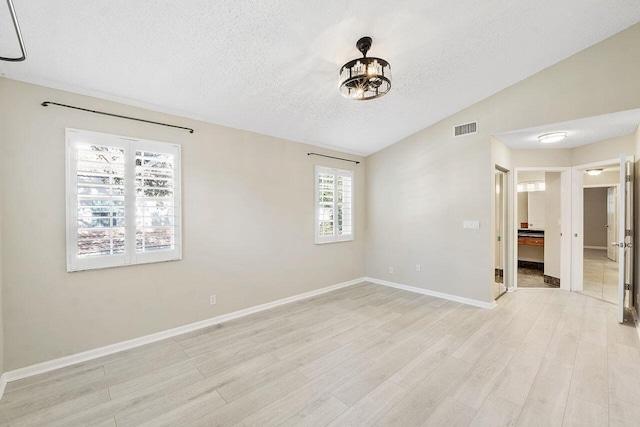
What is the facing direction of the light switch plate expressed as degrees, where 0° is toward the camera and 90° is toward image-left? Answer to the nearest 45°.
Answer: approximately 0°

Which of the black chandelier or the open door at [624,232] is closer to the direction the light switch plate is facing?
the black chandelier

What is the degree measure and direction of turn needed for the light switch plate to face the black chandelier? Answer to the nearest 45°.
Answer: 0° — it already faces it

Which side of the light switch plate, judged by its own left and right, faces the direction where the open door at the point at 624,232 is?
left

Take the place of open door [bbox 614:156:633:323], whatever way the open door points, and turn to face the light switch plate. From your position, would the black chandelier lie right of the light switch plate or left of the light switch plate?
left
